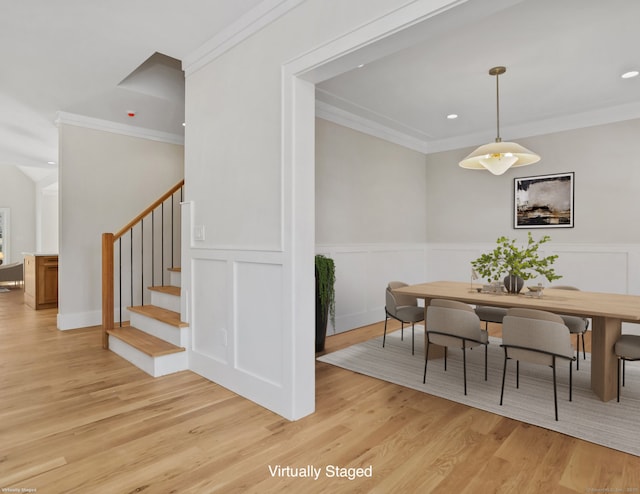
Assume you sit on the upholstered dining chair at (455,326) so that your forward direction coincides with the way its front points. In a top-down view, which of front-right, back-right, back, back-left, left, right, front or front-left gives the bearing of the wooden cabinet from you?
back-left

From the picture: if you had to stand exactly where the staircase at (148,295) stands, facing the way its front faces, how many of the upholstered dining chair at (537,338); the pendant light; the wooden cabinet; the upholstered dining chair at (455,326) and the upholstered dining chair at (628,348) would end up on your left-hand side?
4

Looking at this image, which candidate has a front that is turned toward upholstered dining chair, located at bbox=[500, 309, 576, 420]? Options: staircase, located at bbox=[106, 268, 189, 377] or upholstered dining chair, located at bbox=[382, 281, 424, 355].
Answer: upholstered dining chair, located at bbox=[382, 281, 424, 355]

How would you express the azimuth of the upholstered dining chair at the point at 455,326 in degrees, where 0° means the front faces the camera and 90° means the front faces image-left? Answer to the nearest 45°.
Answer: approximately 225°

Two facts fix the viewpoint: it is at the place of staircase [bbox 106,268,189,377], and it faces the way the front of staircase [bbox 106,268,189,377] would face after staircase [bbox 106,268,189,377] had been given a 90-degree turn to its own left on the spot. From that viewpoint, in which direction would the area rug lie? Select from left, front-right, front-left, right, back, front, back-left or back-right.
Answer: front

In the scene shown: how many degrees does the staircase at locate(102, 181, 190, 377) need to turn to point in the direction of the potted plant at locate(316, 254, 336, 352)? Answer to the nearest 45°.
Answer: approximately 90° to its left

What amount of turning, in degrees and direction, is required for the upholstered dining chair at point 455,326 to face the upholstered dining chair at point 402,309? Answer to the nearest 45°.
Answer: approximately 90° to its left

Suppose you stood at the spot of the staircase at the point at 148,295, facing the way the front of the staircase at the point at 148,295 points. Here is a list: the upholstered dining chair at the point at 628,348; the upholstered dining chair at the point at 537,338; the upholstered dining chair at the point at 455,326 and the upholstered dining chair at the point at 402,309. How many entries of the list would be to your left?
4

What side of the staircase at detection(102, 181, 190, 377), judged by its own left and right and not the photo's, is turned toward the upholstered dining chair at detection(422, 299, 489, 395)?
left

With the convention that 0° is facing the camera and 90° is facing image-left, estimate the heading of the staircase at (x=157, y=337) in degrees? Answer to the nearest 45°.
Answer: approximately 45°
